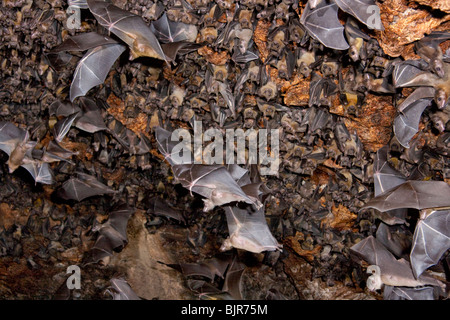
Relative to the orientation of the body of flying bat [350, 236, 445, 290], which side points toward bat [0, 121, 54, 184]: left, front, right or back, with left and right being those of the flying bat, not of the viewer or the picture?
front

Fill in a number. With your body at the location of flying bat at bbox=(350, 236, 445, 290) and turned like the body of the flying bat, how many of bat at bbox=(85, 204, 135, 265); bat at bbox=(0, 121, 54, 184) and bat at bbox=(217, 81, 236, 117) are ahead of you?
3

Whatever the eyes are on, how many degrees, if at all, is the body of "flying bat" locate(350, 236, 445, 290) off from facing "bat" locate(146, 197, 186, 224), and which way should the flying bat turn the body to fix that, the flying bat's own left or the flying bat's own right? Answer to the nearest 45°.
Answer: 0° — it already faces it

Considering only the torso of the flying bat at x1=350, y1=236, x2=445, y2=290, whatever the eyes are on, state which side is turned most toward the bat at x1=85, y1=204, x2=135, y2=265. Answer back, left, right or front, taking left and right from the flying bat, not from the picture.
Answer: front

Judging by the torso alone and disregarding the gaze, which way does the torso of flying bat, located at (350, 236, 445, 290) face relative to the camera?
to the viewer's left

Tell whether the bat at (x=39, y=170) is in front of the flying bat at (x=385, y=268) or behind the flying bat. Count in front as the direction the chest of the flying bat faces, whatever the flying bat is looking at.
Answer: in front

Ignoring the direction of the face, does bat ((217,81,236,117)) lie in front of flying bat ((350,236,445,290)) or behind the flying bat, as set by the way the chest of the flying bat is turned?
in front
